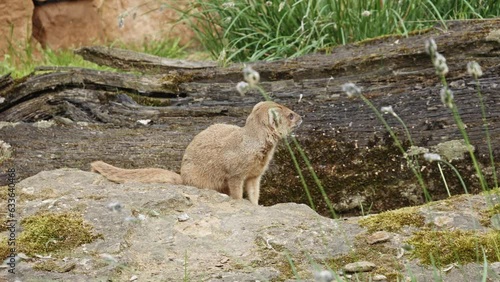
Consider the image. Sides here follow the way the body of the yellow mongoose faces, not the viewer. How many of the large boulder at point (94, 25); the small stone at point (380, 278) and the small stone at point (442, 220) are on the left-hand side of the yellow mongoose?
1

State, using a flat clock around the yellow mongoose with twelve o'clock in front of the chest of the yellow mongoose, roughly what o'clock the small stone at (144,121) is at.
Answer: The small stone is roughly at 8 o'clock from the yellow mongoose.

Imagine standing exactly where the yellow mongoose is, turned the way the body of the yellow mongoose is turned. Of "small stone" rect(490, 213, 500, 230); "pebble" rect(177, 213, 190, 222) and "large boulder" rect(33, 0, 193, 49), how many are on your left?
1

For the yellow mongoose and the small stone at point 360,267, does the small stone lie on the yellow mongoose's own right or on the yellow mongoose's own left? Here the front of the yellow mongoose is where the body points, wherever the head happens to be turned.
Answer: on the yellow mongoose's own right

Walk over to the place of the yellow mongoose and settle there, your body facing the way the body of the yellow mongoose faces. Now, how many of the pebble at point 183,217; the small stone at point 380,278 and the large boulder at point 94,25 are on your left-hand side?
1

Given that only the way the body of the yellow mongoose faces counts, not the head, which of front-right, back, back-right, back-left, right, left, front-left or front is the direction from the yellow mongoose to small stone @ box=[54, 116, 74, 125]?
back-left

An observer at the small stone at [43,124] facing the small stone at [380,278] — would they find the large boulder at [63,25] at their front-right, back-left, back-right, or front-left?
back-left

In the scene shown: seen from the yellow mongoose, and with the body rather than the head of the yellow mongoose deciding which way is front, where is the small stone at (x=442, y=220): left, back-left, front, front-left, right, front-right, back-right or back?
front-right

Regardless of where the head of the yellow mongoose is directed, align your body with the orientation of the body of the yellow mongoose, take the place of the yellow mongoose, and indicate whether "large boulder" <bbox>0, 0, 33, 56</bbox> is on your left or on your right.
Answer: on your left

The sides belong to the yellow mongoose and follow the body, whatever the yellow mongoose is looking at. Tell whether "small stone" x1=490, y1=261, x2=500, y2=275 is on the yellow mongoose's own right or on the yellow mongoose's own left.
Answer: on the yellow mongoose's own right

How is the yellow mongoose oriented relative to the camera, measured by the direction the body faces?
to the viewer's right
